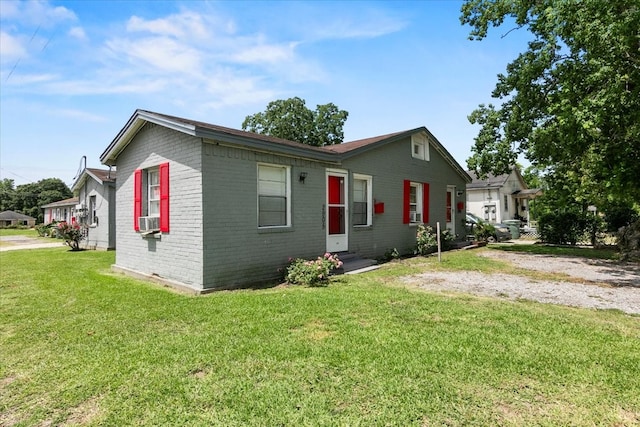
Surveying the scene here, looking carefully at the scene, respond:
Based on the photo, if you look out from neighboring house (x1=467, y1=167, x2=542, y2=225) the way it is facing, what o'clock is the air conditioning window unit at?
The air conditioning window unit is roughly at 2 o'clock from the neighboring house.

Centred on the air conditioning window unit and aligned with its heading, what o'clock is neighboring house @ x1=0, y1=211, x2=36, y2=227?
The neighboring house is roughly at 4 o'clock from the air conditioning window unit.

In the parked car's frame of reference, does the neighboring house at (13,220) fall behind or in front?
behind

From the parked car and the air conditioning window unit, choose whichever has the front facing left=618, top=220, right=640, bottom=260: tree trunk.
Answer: the parked car

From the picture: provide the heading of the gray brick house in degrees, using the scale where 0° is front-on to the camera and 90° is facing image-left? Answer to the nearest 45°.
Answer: approximately 315°

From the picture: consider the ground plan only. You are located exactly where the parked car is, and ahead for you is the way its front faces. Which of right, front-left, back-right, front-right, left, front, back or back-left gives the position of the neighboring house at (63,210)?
back-right

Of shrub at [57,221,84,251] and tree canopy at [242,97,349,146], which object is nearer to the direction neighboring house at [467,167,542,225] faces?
the shrub
